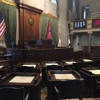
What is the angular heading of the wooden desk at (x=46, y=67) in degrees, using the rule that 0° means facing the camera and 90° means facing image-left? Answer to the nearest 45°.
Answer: approximately 0°

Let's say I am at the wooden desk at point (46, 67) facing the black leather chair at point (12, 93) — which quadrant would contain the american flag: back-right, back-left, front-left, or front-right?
back-right

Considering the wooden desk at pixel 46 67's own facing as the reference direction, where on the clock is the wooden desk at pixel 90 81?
The wooden desk at pixel 90 81 is roughly at 10 o'clock from the wooden desk at pixel 46 67.

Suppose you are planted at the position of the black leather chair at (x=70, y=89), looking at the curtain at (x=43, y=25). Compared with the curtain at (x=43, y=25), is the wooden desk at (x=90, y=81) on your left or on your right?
right

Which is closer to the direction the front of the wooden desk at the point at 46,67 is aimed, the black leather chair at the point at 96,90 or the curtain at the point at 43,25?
the black leather chair

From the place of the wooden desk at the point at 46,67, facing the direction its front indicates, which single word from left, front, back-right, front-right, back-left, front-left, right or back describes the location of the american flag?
back-right

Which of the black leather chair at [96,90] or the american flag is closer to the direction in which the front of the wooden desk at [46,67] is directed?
the black leather chair

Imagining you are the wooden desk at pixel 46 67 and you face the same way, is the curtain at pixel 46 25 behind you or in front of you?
behind

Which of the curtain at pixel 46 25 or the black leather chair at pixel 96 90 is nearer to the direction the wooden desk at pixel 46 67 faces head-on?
the black leather chair

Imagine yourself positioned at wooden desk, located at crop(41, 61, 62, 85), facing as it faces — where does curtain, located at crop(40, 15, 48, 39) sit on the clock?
The curtain is roughly at 6 o'clock from the wooden desk.

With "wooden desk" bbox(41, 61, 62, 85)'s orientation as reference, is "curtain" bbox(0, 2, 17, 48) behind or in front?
behind

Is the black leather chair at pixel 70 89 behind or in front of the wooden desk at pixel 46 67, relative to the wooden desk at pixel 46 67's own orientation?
in front

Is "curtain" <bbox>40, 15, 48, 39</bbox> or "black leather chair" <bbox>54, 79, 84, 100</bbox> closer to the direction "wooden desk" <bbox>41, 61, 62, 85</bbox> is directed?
the black leather chair

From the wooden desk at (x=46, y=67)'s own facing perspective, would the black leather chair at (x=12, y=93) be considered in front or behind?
in front

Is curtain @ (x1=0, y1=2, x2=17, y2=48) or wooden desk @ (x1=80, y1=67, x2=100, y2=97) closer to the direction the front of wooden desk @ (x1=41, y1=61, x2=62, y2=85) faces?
the wooden desk @ (x1=80, y1=67, x2=100, y2=97)
